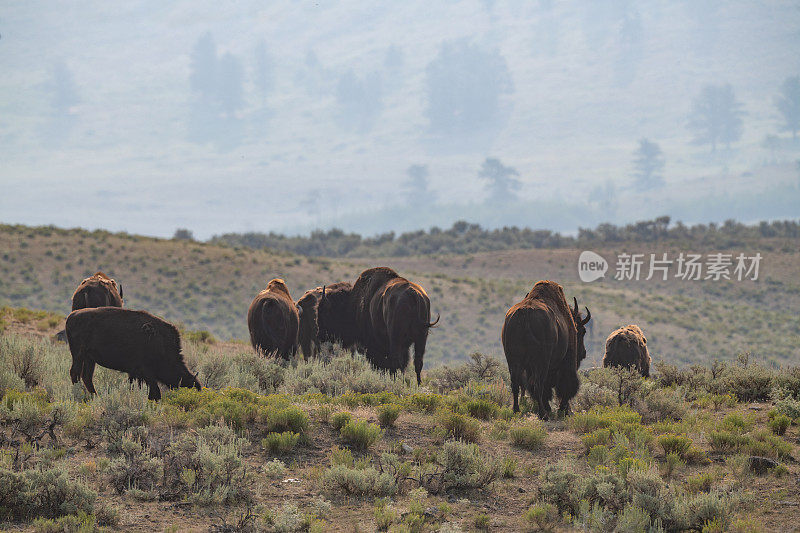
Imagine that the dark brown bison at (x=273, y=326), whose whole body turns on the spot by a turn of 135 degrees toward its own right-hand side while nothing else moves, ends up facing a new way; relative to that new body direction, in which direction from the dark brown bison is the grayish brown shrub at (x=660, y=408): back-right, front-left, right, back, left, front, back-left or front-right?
front

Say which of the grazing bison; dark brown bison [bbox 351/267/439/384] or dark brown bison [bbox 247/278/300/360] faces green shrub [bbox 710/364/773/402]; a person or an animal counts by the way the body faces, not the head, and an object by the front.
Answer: the grazing bison

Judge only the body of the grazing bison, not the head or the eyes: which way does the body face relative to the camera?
to the viewer's right

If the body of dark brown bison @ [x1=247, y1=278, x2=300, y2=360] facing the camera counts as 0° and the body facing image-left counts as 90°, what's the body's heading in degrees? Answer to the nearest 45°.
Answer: approximately 180°

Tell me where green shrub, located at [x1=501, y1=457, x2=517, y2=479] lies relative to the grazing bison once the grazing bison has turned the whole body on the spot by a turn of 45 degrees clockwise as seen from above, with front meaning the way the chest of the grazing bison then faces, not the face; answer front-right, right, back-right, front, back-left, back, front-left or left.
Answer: front

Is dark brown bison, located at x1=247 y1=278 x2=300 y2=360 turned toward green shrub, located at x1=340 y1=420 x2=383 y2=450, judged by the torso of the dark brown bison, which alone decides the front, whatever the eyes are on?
no

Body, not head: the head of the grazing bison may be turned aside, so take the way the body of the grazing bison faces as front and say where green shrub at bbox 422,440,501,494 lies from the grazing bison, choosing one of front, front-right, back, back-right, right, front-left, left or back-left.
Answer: front-right

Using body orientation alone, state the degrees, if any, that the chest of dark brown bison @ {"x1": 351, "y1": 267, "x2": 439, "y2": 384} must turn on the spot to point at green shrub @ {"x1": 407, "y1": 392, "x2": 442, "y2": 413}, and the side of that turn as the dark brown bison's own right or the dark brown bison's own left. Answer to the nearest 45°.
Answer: approximately 135° to the dark brown bison's own left

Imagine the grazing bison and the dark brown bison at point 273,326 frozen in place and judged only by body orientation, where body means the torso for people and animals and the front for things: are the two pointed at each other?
no

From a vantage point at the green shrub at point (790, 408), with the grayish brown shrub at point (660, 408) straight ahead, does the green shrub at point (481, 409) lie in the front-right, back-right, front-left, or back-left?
front-left

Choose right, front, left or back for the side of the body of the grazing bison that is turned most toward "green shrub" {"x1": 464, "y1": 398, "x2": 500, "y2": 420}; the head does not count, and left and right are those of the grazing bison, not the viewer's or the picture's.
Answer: front

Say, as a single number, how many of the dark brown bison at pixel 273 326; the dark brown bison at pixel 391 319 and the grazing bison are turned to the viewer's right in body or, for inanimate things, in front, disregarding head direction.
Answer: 1

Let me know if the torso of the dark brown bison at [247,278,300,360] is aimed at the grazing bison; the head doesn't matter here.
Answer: no

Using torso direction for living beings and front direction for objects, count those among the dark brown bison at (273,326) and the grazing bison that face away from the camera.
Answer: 1

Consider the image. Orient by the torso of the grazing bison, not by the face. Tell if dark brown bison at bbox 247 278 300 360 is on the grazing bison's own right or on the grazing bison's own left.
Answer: on the grazing bison's own left
